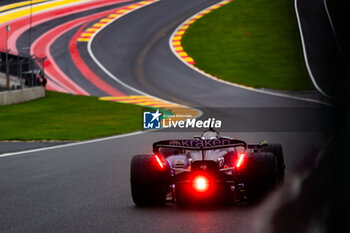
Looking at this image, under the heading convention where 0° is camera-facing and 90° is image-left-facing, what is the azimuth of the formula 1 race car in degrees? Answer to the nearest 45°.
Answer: approximately 180°
